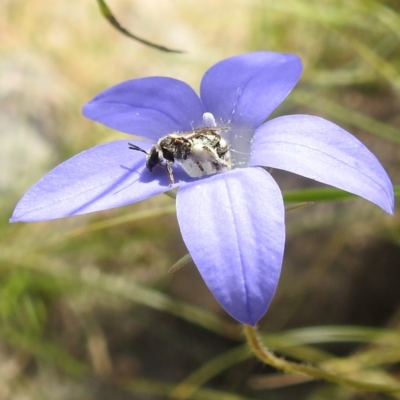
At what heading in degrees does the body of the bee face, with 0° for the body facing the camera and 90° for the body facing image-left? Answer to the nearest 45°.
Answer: approximately 90°
